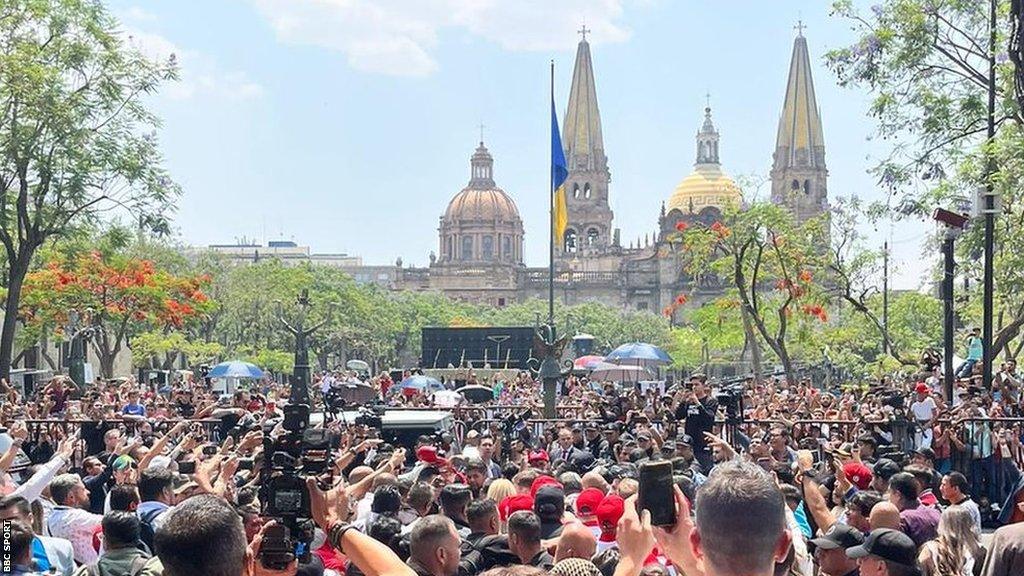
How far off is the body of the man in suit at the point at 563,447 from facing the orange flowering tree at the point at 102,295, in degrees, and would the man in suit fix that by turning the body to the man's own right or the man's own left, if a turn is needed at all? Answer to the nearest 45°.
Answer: approximately 135° to the man's own right

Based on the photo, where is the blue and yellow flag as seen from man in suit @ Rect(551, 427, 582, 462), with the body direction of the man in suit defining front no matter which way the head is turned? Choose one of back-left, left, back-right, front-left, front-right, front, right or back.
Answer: back

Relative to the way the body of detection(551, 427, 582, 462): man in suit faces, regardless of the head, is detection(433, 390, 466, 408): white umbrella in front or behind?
behind

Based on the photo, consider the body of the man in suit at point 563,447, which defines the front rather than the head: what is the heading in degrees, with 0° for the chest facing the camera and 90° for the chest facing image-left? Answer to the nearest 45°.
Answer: approximately 0°

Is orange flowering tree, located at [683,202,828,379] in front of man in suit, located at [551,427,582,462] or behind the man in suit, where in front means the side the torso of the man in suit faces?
behind
